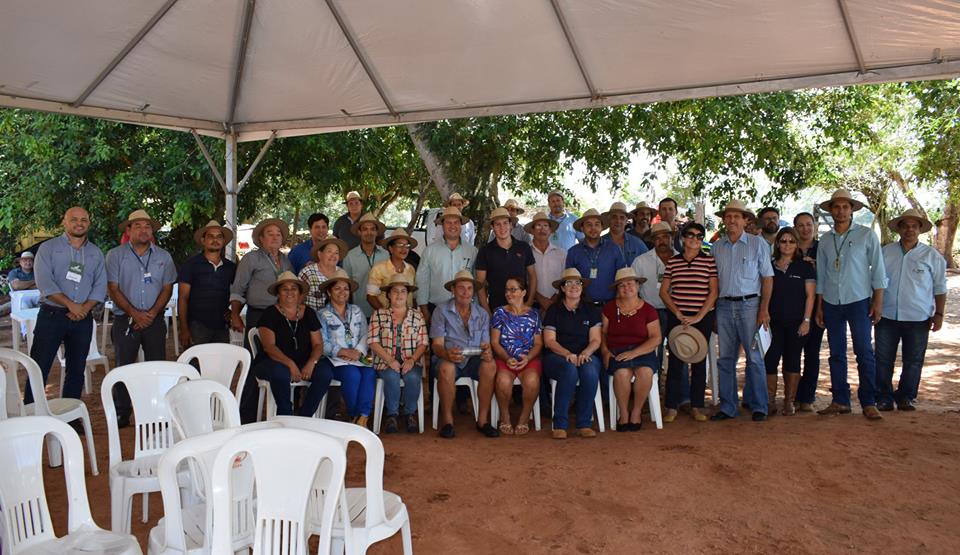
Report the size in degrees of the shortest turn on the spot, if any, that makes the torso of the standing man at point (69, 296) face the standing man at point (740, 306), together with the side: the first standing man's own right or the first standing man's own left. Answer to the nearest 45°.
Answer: approximately 45° to the first standing man's own left

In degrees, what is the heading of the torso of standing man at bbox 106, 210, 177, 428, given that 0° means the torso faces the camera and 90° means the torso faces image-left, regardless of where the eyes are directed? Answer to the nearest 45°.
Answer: approximately 0°

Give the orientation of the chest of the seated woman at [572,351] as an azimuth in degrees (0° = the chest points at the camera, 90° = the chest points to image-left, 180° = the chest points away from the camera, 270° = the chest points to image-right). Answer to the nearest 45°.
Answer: approximately 0°

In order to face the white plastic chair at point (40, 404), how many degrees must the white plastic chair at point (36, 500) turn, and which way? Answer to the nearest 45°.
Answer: approximately 135° to its left

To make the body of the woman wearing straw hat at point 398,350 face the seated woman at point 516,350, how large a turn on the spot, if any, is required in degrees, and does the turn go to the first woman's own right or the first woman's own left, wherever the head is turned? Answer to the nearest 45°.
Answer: approximately 90° to the first woman's own left

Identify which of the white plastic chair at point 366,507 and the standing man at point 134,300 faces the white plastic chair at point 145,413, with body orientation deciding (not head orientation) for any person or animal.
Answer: the standing man

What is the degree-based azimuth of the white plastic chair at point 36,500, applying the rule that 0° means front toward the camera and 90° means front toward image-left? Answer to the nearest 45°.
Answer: approximately 315°
